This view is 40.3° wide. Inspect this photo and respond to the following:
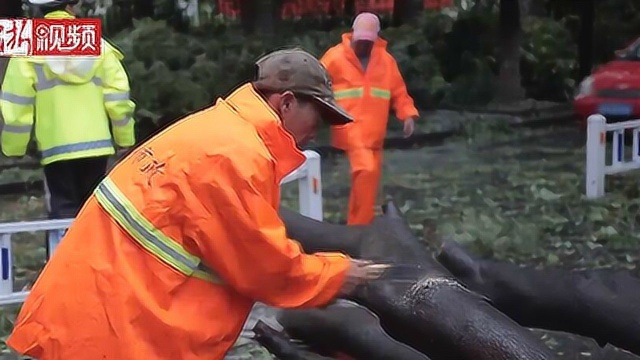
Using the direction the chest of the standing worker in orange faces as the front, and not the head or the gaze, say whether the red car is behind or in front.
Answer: behind

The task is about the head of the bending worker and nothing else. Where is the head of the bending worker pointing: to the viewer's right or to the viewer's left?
to the viewer's right

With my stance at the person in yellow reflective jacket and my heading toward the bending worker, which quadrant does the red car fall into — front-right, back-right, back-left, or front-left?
back-left

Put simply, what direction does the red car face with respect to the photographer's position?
facing the viewer and to the left of the viewer

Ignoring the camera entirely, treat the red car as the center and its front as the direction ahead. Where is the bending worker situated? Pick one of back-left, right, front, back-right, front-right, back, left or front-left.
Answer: front-left

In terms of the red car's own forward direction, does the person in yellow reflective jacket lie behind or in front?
in front

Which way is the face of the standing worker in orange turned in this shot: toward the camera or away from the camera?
toward the camera

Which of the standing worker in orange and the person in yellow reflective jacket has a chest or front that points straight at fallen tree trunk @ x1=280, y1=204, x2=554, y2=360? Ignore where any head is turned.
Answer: the standing worker in orange

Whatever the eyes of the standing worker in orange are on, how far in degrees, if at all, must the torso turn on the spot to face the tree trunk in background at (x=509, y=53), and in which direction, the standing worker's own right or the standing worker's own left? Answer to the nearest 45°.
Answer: approximately 180°

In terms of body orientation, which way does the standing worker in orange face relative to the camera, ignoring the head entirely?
toward the camera

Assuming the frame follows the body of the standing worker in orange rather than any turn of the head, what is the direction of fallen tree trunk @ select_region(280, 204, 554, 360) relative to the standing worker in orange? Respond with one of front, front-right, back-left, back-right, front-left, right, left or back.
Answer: front
